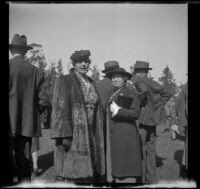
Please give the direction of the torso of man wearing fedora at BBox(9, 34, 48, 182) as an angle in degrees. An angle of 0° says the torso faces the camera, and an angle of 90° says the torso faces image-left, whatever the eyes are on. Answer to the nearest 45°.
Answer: approximately 180°

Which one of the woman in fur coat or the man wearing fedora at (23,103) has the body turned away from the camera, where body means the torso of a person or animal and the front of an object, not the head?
the man wearing fedora

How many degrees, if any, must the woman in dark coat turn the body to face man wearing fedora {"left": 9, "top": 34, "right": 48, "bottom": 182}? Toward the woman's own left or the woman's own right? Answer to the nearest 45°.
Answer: approximately 45° to the woman's own right

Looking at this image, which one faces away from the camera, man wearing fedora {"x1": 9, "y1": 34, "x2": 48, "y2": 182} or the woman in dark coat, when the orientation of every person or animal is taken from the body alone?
the man wearing fedora

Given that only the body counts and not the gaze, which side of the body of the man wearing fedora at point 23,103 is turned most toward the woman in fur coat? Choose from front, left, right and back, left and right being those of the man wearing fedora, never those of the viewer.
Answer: right

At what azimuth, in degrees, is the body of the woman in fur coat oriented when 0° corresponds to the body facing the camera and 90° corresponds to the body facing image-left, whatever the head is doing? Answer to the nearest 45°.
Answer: approximately 315°

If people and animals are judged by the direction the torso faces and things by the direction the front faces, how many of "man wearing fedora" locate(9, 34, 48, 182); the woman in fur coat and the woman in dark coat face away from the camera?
1

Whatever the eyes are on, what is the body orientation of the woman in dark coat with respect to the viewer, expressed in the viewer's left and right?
facing the viewer and to the left of the viewer

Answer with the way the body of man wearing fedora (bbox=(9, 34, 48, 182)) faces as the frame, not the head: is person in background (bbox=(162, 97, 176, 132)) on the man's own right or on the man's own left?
on the man's own right

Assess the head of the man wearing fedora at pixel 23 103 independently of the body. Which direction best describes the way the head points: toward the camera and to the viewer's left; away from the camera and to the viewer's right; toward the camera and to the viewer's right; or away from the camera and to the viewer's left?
away from the camera and to the viewer's right
